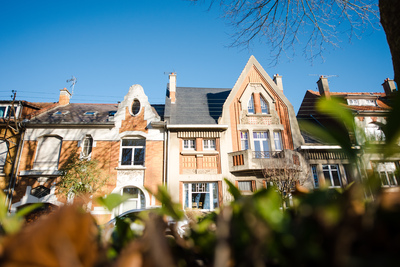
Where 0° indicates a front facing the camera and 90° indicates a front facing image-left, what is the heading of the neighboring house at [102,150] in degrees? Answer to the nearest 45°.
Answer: approximately 0°

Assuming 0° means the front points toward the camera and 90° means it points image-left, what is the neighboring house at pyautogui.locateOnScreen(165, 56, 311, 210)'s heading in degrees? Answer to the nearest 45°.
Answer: approximately 0°

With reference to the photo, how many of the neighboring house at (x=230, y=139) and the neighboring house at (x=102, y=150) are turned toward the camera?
2

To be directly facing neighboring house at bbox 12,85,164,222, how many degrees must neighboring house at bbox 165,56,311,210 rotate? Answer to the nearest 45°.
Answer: approximately 90° to its right

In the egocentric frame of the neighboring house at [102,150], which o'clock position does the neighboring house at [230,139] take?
the neighboring house at [230,139] is roughly at 10 o'clock from the neighboring house at [102,150].

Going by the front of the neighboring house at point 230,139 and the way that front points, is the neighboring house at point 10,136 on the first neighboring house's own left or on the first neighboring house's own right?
on the first neighboring house's own right

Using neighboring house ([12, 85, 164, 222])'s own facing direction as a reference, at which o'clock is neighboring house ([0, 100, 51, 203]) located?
neighboring house ([0, 100, 51, 203]) is roughly at 4 o'clock from neighboring house ([12, 85, 164, 222]).
